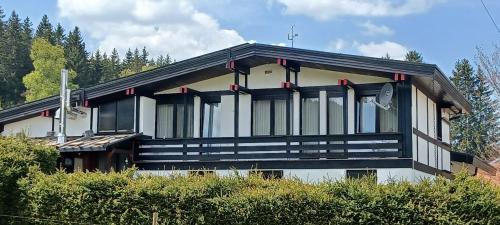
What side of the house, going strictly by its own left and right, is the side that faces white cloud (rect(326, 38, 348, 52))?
back

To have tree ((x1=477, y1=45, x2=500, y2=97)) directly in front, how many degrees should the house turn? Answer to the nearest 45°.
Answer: approximately 135° to its left

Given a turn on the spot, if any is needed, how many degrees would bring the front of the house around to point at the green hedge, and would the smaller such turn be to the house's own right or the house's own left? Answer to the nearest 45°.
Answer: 0° — it already faces it

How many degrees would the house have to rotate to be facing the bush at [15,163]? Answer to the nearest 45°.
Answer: approximately 45° to its right

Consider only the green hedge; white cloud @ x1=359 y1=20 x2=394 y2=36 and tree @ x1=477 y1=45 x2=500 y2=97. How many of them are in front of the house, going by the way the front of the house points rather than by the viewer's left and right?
1

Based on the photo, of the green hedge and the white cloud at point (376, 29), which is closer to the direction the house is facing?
the green hedge

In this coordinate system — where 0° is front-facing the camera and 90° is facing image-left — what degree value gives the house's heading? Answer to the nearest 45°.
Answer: approximately 0°

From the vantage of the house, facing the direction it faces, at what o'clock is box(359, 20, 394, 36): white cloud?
The white cloud is roughly at 7 o'clock from the house.
